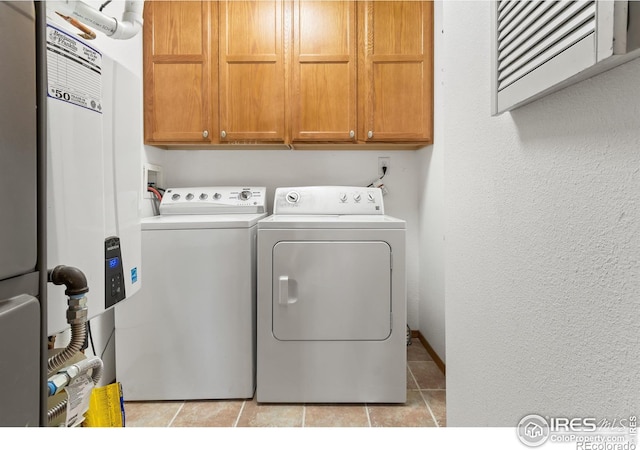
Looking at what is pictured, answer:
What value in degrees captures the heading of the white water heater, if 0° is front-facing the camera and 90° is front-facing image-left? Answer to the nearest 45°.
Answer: approximately 315°

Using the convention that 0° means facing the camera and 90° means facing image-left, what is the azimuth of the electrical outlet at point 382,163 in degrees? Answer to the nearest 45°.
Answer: approximately 0°

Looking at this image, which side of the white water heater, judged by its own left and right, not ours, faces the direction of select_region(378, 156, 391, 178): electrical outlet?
left
